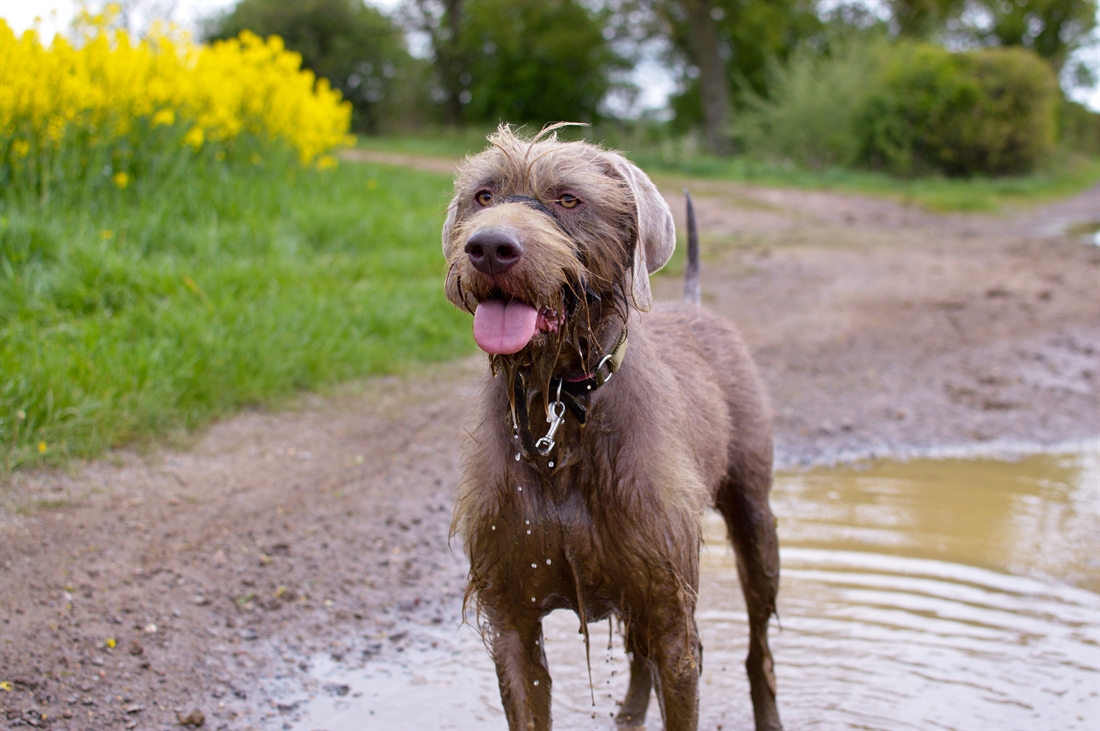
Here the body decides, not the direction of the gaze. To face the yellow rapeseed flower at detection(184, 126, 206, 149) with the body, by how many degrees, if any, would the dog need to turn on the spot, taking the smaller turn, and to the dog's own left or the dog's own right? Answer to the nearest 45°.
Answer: approximately 90° to the dog's own right

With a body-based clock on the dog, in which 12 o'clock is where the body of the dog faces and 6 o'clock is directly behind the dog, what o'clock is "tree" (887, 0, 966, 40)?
The tree is roughly at 5 o'clock from the dog.

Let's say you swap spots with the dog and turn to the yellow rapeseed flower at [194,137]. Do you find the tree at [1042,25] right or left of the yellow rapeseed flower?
right

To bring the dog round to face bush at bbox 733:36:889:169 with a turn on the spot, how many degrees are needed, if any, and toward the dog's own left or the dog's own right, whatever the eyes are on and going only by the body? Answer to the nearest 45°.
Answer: approximately 135° to the dog's own right

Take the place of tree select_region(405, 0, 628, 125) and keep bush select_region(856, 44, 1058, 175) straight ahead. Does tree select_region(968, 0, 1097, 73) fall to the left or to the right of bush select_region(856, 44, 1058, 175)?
left

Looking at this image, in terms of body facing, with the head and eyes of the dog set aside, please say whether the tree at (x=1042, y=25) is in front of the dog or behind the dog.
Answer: behind

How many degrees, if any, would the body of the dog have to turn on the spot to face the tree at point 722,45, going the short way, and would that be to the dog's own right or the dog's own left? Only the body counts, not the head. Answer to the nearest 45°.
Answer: approximately 135° to the dog's own right

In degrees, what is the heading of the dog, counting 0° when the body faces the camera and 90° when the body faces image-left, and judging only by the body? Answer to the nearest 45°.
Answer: approximately 45°

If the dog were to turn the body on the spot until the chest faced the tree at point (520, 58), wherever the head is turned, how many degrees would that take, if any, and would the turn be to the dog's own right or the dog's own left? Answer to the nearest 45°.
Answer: approximately 135° to the dog's own right
